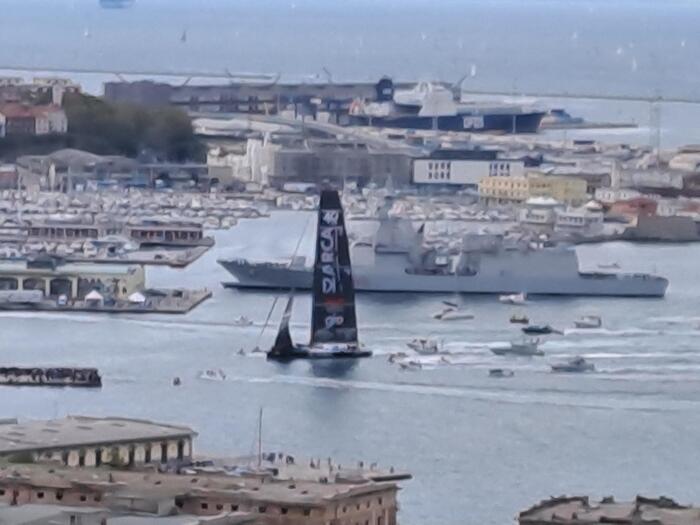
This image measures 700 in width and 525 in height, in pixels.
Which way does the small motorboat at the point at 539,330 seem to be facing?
to the viewer's left

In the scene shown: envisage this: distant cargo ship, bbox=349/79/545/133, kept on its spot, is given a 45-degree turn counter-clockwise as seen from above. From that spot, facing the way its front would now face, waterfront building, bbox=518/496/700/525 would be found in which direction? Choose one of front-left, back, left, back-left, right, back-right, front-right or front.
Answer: back-right

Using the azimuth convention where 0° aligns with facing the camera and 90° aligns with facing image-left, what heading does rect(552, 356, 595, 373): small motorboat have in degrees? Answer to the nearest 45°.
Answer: approximately 90°

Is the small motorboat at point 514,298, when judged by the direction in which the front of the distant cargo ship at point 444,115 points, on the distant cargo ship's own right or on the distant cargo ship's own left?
on the distant cargo ship's own right

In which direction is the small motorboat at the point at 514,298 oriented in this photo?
to the viewer's left

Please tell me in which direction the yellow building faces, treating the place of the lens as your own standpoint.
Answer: facing the viewer

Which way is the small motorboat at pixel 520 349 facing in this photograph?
to the viewer's left

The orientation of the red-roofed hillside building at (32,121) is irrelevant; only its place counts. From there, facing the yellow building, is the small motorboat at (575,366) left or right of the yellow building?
right

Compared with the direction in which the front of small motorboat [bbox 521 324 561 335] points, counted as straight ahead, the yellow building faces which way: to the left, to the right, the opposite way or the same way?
to the left

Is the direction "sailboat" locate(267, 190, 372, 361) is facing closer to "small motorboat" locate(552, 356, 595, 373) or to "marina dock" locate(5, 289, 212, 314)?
the marina dock
